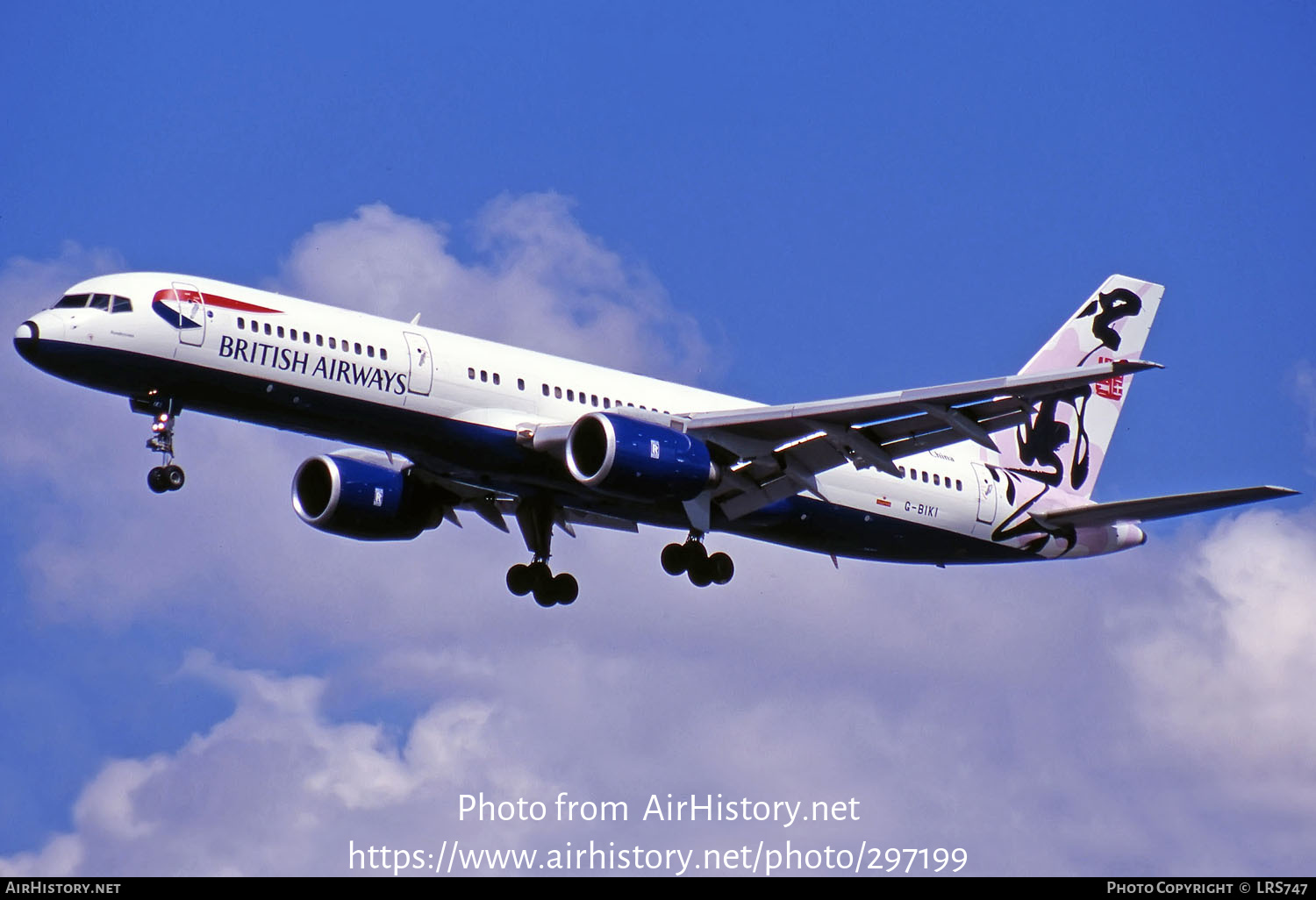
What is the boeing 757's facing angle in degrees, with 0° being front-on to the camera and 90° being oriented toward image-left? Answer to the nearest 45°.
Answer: approximately 45°
